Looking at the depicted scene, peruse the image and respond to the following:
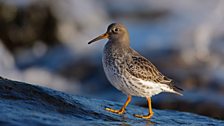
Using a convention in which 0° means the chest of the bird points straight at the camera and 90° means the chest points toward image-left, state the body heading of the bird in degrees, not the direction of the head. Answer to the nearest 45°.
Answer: approximately 90°
